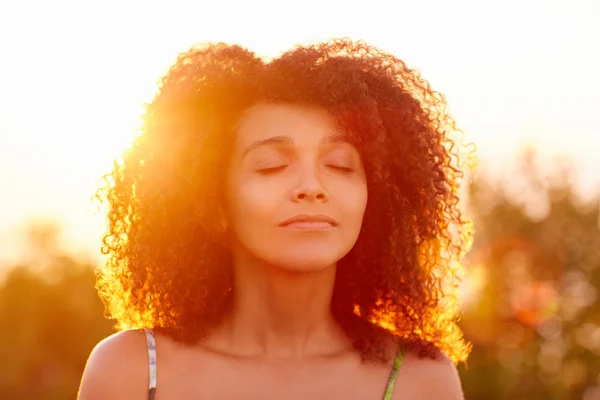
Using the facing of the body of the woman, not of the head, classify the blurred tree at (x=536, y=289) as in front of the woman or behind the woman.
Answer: behind

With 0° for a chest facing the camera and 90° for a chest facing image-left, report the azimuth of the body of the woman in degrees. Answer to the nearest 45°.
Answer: approximately 0°
